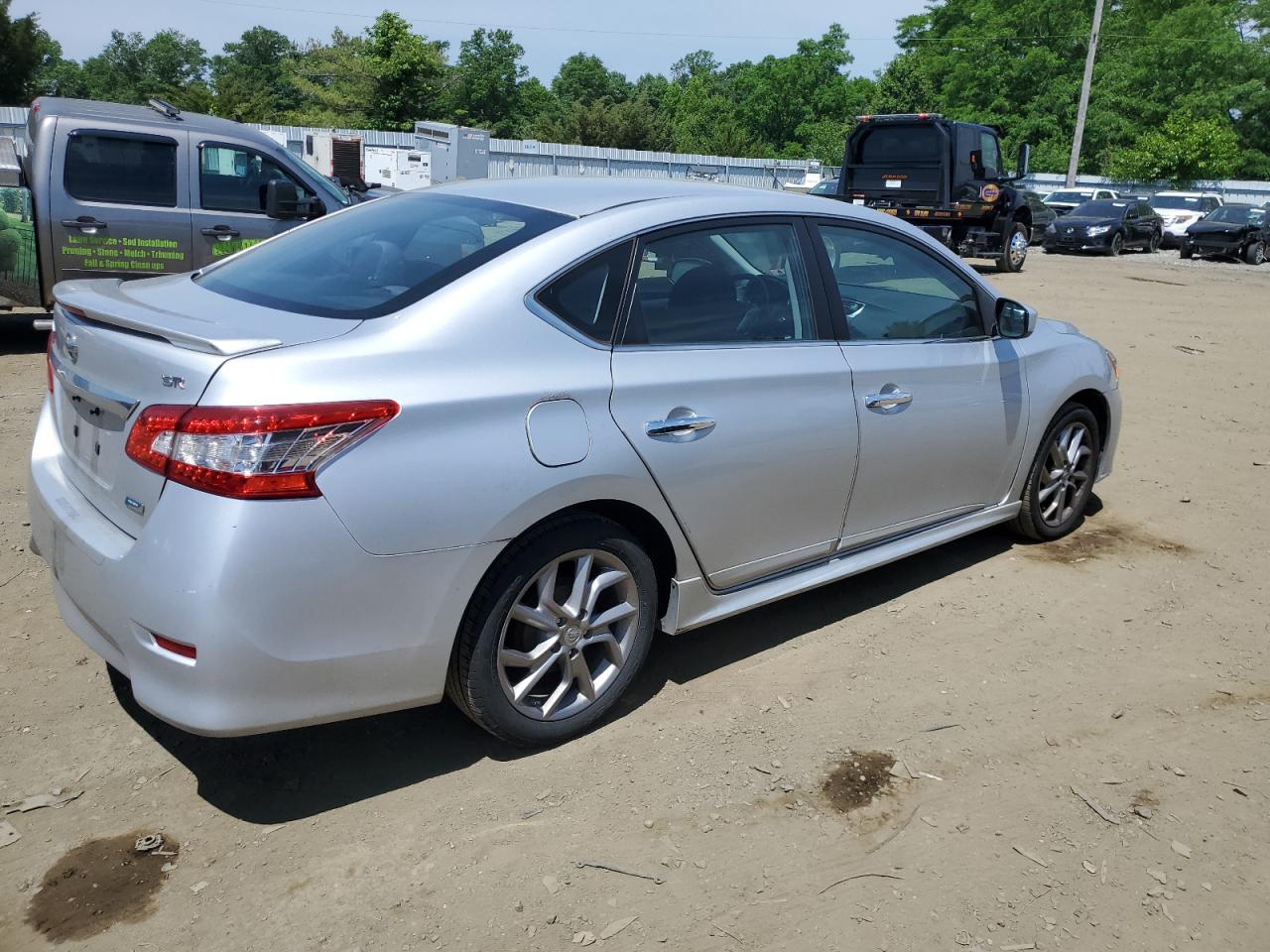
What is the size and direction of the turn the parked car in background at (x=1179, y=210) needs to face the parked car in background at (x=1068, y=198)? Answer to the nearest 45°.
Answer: approximately 45° to its right

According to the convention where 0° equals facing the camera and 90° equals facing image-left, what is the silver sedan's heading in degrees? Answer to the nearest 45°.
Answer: approximately 225°

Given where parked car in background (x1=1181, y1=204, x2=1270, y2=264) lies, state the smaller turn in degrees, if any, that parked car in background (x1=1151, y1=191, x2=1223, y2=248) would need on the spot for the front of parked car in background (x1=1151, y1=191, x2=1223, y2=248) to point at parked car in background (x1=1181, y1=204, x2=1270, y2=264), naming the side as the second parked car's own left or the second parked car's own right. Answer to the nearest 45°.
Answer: approximately 45° to the second parked car's own left

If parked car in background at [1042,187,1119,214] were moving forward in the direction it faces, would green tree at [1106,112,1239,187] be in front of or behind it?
behind

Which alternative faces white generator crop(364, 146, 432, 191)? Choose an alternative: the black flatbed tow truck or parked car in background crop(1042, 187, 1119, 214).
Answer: the parked car in background

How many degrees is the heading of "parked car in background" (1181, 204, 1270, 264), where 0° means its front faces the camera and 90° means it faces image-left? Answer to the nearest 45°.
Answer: approximately 45°

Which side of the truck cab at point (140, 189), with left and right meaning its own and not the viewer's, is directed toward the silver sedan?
right

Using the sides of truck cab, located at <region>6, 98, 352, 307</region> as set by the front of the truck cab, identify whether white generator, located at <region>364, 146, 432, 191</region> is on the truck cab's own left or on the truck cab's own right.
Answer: on the truck cab's own left

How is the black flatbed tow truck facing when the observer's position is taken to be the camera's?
facing away from the viewer and to the right of the viewer

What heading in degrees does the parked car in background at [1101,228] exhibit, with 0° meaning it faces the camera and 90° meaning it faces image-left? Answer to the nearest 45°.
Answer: approximately 45°
